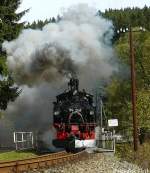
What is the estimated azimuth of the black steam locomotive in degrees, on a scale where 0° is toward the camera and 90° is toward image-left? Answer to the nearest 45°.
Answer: approximately 0°

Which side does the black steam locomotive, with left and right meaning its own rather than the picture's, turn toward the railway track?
front
